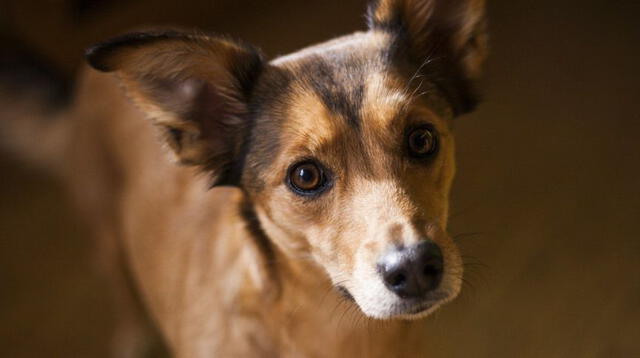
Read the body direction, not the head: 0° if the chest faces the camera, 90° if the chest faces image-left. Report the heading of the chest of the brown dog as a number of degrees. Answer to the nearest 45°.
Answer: approximately 315°
